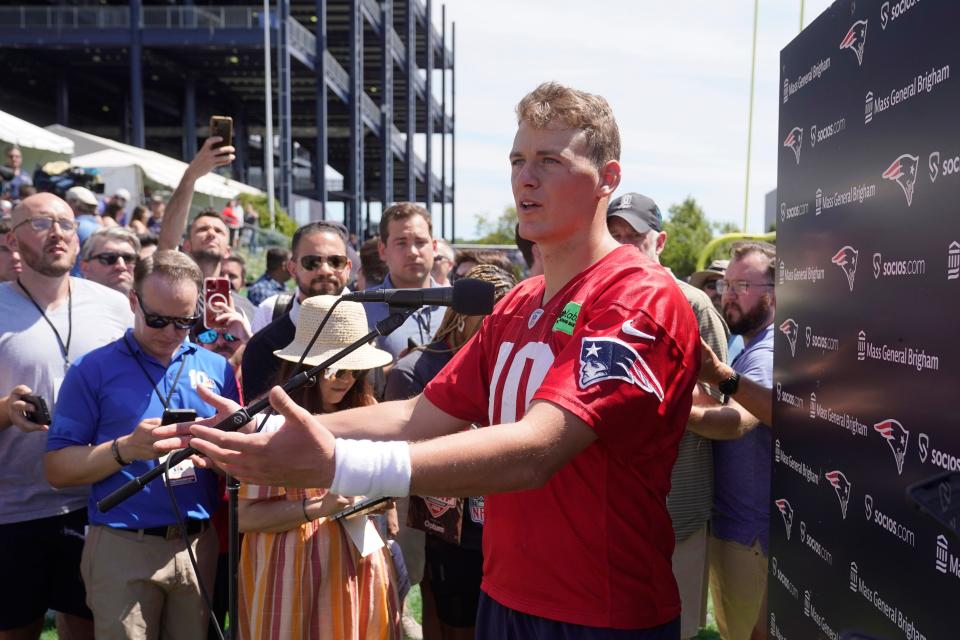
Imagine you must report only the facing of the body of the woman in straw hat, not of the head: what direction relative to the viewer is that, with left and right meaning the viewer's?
facing the viewer and to the right of the viewer

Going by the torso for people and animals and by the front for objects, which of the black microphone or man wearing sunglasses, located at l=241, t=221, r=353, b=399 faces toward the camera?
the man wearing sunglasses

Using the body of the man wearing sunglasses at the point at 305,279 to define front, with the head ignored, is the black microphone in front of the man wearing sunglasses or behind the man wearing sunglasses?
in front

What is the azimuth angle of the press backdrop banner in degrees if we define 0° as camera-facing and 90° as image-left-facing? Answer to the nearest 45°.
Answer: approximately 45°

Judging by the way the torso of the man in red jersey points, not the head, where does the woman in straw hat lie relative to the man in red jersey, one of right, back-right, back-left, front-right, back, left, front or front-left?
right

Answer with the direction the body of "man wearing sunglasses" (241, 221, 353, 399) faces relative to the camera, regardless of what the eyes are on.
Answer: toward the camera

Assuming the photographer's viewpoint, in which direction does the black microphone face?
facing to the right of the viewer

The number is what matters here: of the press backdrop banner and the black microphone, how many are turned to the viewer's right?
1

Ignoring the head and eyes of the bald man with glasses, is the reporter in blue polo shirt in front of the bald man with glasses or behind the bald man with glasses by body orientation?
in front

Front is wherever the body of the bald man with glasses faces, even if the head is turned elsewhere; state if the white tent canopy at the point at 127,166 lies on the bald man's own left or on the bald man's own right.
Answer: on the bald man's own left

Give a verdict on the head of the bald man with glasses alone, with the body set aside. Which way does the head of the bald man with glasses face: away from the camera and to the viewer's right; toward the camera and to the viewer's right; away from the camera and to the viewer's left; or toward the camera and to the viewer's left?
toward the camera and to the viewer's right

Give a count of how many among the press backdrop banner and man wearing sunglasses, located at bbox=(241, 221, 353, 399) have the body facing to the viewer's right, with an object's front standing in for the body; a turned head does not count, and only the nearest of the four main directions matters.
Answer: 0

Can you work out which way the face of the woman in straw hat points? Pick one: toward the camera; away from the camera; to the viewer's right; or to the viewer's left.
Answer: toward the camera

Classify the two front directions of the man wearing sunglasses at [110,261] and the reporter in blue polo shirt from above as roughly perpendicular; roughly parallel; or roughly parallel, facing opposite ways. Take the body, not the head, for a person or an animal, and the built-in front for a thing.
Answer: roughly parallel

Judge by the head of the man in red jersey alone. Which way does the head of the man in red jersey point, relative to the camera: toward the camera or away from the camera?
toward the camera

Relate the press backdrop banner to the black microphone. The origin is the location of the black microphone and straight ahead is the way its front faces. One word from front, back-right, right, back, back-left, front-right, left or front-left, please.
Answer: front

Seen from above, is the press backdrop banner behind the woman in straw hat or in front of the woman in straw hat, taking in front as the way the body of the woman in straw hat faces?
in front
